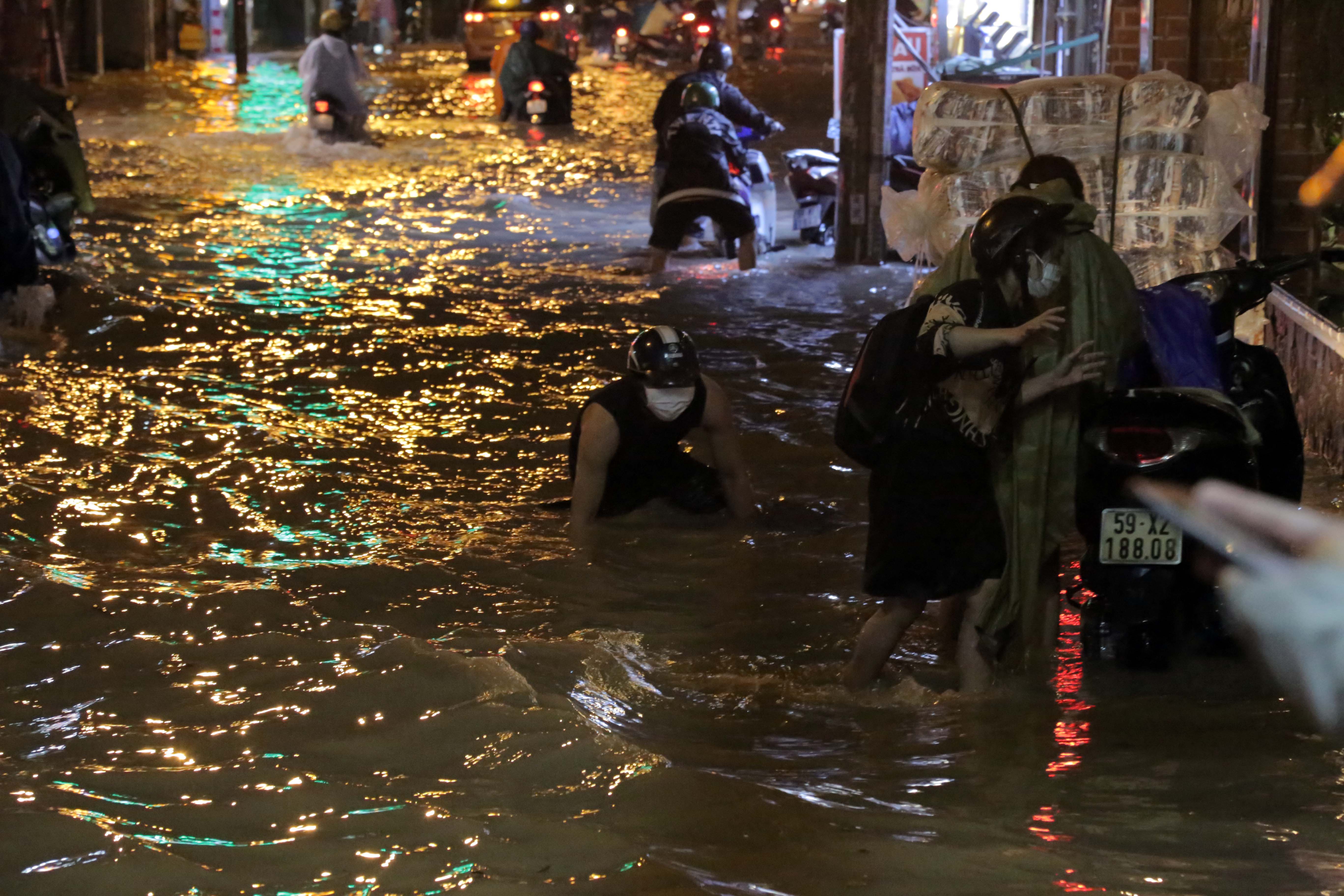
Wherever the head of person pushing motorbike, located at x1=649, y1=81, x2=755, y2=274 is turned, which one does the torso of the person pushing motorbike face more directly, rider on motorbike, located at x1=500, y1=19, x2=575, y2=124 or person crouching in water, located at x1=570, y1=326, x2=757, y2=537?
the rider on motorbike

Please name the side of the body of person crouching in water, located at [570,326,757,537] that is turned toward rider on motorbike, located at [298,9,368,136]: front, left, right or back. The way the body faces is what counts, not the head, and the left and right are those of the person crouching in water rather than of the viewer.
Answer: back

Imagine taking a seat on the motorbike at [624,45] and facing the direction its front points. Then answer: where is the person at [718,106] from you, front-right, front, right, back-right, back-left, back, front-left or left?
back

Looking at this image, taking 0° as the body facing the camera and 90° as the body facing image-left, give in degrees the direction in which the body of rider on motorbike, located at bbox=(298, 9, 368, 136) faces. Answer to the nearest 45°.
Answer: approximately 180°

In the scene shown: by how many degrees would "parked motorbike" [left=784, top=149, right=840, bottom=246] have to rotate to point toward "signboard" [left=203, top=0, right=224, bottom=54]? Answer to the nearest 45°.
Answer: approximately 90° to its left

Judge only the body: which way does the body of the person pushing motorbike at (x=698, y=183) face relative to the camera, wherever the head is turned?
away from the camera

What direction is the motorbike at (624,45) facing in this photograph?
away from the camera

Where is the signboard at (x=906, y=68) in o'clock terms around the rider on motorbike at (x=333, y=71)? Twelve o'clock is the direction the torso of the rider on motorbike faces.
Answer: The signboard is roughly at 5 o'clock from the rider on motorbike.

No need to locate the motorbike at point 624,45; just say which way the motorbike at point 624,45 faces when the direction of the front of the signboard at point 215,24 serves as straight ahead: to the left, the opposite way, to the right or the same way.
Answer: the opposite way

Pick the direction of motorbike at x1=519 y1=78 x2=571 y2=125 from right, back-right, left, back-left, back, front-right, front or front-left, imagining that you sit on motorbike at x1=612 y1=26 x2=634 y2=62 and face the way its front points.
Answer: back

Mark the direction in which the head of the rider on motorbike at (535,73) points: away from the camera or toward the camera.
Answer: away from the camera
